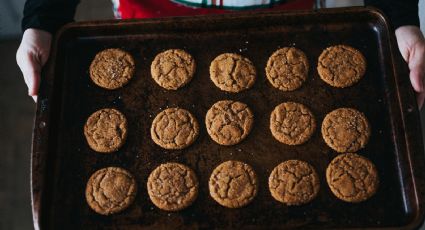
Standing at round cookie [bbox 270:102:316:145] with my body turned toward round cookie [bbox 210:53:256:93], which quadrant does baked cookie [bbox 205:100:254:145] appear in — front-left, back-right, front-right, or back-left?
front-left

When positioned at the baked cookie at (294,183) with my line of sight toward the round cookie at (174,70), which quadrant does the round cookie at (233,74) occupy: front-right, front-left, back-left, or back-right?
front-right

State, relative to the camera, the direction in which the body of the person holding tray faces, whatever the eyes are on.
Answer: toward the camera
